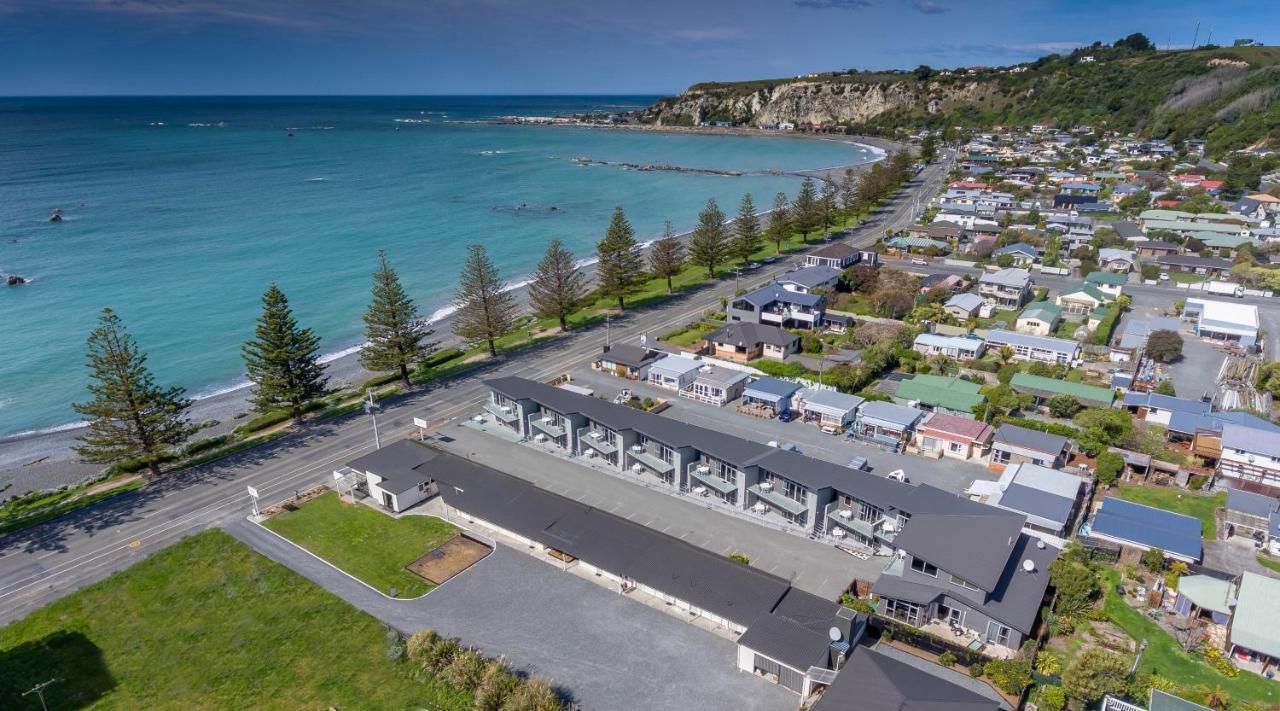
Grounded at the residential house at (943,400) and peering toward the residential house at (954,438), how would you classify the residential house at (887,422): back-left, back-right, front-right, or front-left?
front-right

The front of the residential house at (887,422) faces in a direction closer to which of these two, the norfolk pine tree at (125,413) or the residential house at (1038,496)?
the norfolk pine tree

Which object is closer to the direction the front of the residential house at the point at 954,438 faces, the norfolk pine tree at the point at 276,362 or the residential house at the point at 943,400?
the norfolk pine tree

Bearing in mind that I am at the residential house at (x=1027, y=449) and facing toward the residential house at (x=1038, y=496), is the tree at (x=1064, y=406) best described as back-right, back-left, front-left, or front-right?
back-left

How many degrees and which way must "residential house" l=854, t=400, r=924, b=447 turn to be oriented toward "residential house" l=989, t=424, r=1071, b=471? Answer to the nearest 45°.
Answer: approximately 135° to its left

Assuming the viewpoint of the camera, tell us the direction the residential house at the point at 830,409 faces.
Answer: facing the viewer and to the left of the viewer

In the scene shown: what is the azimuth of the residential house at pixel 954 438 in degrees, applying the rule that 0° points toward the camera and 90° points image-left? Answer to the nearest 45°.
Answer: approximately 45°

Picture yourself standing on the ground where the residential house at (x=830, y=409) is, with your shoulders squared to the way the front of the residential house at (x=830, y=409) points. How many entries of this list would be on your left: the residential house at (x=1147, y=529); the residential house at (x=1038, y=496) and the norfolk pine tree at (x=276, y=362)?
2

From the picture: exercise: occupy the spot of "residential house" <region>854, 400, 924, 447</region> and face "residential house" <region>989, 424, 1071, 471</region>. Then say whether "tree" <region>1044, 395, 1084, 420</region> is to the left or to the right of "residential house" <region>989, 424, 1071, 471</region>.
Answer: left
